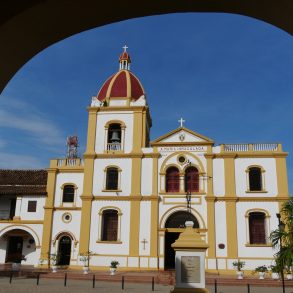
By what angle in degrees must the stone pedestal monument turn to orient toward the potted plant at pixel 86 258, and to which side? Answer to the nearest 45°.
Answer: approximately 135° to its right

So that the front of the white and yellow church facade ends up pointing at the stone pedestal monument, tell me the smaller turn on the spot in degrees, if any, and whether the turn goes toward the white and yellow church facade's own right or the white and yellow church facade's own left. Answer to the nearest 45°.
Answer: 0° — it already faces it

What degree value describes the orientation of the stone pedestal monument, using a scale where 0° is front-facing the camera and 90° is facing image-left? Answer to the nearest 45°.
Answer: approximately 0°

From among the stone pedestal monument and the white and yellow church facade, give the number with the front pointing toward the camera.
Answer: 2

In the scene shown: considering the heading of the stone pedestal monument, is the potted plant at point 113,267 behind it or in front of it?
behind

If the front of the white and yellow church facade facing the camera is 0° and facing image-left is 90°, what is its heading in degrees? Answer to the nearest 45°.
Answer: approximately 0°

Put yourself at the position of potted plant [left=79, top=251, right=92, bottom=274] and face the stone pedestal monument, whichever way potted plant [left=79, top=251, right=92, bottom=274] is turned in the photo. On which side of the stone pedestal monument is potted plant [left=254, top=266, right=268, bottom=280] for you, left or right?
left
